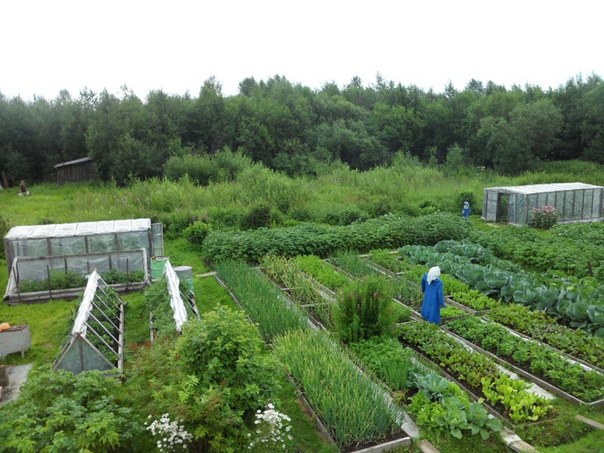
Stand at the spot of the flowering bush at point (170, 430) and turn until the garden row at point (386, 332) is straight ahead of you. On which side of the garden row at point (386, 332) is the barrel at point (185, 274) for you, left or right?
left

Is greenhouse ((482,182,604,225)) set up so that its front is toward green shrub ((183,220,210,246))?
yes

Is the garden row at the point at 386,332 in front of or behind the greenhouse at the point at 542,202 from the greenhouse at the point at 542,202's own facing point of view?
in front

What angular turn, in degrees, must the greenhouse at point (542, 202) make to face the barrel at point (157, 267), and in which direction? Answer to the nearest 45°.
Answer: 0° — it already faces it

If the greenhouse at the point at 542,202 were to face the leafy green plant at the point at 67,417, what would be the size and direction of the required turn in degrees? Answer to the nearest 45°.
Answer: approximately 45° to its left

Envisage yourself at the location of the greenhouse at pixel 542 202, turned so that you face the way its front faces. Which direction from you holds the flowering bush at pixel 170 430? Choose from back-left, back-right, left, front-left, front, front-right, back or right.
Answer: front-left

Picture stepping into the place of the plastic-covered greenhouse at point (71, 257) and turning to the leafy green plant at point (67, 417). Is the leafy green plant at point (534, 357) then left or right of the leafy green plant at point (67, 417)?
left

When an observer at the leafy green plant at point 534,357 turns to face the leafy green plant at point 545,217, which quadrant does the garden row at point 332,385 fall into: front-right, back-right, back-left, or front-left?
back-left

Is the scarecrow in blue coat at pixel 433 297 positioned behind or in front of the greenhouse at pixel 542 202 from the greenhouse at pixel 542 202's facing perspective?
in front

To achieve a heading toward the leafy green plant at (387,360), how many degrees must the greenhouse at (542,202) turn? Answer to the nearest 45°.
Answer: approximately 45° to its left

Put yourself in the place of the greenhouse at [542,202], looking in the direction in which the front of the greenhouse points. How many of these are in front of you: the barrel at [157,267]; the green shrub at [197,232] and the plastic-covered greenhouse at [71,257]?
3

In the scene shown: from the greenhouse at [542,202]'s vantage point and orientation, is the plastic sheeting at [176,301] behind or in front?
in front

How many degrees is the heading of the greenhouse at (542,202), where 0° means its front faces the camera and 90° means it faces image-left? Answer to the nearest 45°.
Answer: approximately 45°

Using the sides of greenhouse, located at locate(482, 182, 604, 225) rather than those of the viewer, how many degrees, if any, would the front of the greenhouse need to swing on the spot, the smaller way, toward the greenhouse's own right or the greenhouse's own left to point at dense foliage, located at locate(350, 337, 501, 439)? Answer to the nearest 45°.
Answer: approximately 45° to the greenhouse's own left
